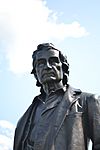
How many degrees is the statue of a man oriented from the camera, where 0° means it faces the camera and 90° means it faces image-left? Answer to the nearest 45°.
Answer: approximately 45°
